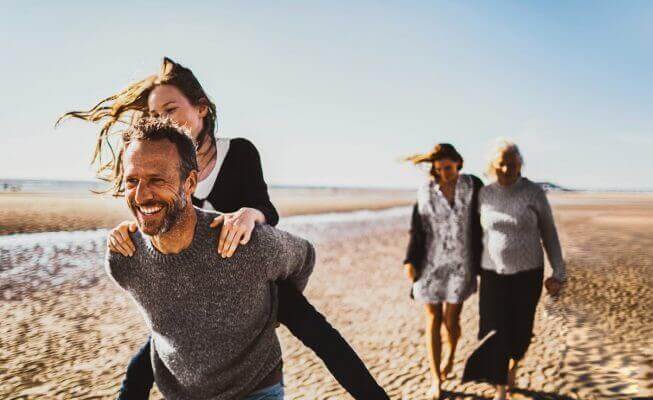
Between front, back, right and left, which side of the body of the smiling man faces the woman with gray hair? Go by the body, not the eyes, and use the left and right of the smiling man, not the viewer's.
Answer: back

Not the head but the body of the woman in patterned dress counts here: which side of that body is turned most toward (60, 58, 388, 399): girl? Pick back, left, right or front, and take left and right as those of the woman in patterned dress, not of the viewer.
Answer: front

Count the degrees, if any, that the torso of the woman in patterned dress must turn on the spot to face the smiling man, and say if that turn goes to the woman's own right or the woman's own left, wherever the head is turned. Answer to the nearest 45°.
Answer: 0° — they already face them

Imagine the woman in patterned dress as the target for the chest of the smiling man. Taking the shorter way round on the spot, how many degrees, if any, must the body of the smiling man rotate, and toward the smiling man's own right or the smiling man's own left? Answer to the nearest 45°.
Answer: approximately 180°

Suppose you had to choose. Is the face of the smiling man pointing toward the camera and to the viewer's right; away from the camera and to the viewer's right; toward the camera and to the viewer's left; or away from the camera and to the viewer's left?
toward the camera and to the viewer's left

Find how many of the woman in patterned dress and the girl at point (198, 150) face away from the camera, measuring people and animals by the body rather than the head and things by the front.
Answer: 0

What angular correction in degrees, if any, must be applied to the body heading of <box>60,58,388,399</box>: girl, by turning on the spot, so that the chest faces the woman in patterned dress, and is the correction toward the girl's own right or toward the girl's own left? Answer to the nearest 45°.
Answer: approximately 180°

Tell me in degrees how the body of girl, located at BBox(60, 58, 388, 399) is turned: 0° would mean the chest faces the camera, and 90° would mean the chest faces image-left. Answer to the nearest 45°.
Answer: approximately 45°
